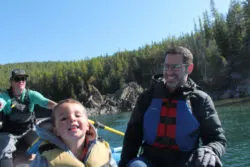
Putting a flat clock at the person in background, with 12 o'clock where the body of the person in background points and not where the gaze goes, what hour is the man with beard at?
The man with beard is roughly at 11 o'clock from the person in background.

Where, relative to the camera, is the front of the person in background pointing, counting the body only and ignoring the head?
toward the camera

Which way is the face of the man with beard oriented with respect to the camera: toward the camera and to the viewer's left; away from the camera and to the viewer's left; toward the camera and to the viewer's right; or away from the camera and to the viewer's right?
toward the camera and to the viewer's left
